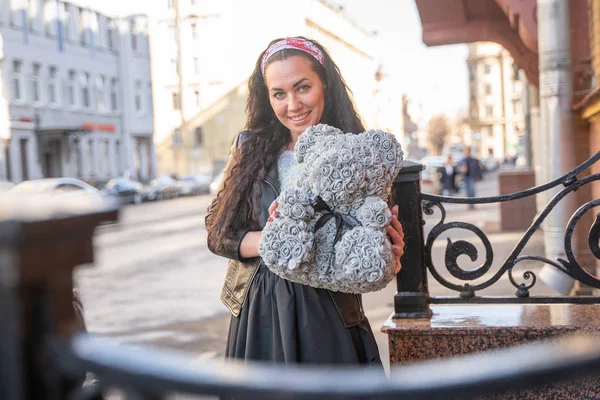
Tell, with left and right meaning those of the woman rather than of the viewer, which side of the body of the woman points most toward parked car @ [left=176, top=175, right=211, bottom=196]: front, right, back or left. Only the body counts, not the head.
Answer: back

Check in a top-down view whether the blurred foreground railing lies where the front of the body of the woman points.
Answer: yes

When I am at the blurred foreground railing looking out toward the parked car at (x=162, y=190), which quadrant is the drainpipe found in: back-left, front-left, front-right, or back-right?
front-right

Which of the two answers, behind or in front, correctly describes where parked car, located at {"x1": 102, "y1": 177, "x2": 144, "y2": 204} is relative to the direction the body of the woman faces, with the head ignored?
behind

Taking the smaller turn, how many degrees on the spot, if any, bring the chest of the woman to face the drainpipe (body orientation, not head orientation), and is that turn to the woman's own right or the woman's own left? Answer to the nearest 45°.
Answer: approximately 135° to the woman's own left

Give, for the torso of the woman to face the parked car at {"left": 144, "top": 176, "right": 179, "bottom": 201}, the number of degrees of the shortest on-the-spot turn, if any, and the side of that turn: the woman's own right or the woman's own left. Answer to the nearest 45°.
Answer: approximately 180°

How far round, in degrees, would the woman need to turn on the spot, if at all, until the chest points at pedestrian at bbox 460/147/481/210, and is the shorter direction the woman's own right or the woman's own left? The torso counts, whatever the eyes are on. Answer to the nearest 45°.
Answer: approximately 180°

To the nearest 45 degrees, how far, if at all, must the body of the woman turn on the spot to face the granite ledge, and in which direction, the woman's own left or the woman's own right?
approximately 135° to the woman's own left

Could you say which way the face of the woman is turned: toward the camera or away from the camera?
toward the camera

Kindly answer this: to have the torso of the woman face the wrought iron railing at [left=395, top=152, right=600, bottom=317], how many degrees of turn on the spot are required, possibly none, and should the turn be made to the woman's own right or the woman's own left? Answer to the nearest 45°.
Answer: approximately 135° to the woman's own left

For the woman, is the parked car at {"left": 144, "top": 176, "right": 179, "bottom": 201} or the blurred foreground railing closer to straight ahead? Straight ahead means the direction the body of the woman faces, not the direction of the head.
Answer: the blurred foreground railing

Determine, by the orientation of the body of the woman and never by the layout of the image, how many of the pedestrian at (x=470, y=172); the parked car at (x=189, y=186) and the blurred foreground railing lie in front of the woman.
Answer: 1

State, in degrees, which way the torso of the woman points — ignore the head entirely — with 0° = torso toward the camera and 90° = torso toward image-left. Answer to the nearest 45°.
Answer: approximately 0°
